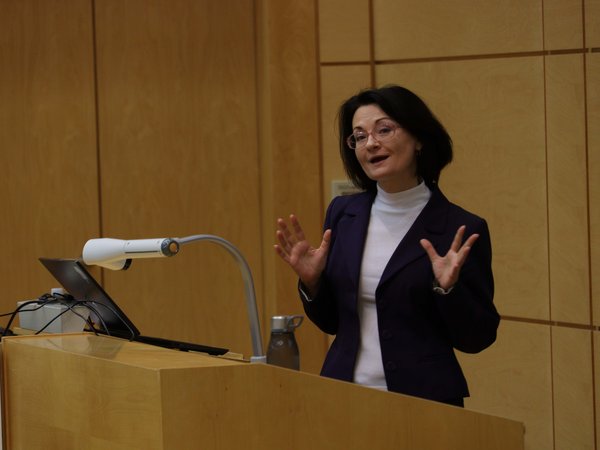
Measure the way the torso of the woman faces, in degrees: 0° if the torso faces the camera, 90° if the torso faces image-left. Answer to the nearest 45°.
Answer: approximately 45°

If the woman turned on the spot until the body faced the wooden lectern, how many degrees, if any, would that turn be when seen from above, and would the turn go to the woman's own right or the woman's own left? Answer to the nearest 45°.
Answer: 0° — they already face it

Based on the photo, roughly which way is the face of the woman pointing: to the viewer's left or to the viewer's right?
to the viewer's left

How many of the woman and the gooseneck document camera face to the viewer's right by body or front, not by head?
0

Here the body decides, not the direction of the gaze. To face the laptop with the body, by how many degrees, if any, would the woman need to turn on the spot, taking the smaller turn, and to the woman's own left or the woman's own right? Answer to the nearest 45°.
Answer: approximately 45° to the woman's own right

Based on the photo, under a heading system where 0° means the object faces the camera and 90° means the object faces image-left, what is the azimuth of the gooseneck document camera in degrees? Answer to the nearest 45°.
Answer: approximately 90°
